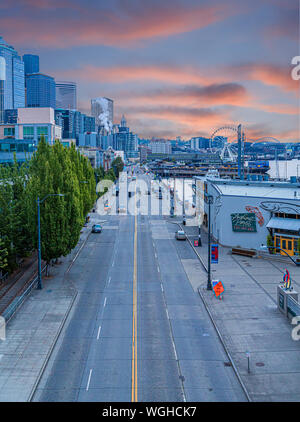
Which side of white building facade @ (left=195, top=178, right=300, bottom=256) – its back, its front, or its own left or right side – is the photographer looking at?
front

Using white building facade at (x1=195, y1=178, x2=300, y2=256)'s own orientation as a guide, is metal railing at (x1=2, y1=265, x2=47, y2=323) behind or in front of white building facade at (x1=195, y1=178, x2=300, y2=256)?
in front
